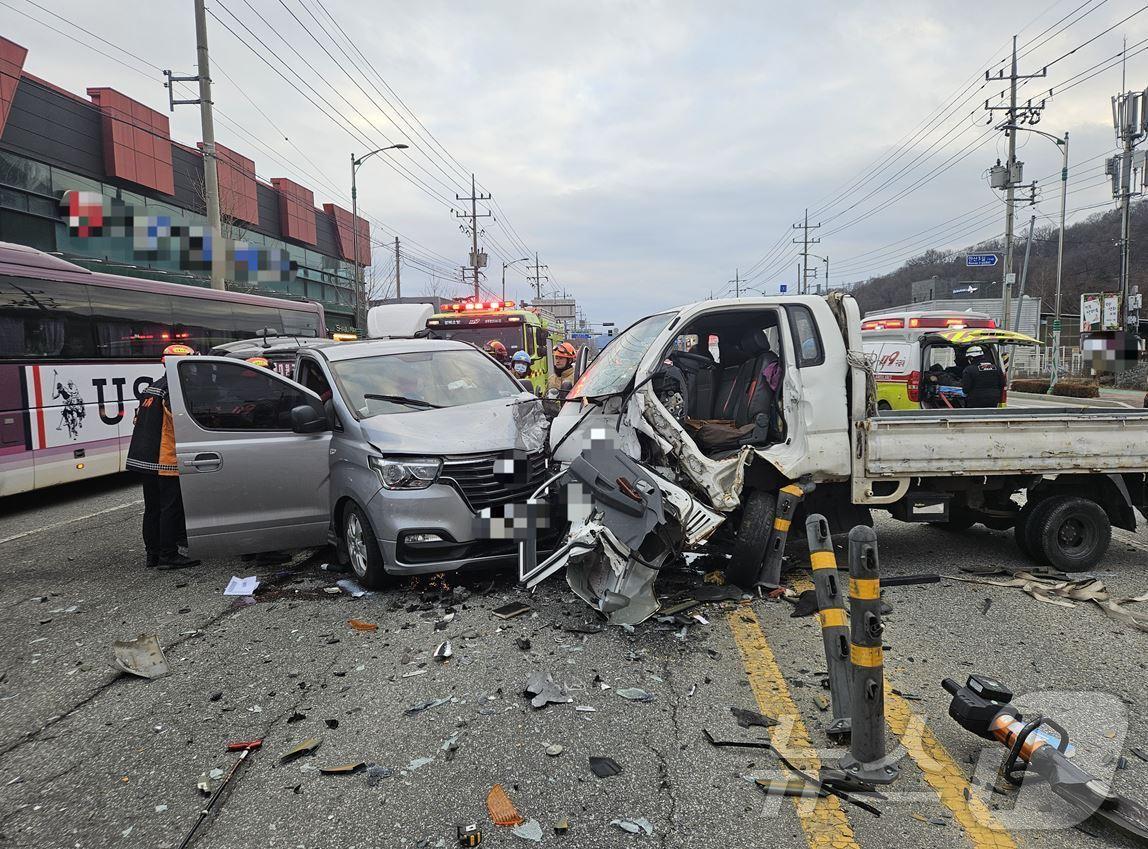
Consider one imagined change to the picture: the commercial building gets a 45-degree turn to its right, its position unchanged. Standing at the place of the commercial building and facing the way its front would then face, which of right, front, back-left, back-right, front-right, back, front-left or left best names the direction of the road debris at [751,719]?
front

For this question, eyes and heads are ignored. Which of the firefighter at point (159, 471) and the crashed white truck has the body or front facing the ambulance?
the firefighter

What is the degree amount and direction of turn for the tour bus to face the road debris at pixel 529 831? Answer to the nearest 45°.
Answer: approximately 45° to its left

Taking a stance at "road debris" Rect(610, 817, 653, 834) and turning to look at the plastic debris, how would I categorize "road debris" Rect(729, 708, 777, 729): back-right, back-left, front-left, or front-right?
back-right

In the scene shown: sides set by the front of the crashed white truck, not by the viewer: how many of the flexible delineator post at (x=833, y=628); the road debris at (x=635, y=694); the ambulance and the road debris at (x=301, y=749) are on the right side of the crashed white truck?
1

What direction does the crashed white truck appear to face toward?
to the viewer's left

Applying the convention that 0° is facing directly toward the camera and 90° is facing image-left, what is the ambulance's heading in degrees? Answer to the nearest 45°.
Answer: approximately 135°

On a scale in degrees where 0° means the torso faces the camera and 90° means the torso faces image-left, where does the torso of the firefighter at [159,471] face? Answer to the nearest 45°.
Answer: approximately 270°

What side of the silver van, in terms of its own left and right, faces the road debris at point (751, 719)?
front

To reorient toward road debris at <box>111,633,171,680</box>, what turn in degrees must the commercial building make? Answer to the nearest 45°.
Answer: approximately 45° to its right

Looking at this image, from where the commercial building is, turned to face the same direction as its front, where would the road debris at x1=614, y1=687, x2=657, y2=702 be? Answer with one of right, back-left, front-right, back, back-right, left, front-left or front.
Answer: front-right

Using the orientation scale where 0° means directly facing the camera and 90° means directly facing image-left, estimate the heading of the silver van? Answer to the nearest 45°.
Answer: approximately 315°

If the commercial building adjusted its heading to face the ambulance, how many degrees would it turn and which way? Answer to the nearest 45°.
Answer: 0° — it already faces it

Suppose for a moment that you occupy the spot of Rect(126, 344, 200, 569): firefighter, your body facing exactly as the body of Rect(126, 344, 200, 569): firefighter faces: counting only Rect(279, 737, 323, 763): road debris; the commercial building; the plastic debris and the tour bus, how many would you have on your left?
2

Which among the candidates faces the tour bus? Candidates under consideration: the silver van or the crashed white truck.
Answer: the crashed white truck

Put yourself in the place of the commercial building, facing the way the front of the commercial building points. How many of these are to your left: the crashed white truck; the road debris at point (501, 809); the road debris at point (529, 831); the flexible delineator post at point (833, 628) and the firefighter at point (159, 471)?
0

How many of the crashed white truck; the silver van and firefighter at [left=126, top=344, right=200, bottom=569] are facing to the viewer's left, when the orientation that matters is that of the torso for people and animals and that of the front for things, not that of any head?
1

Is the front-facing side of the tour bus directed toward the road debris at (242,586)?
no
